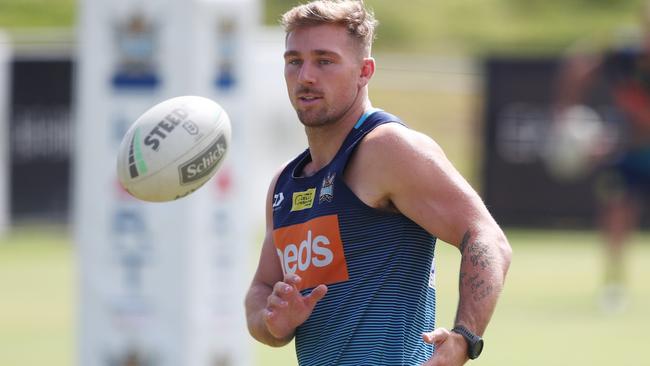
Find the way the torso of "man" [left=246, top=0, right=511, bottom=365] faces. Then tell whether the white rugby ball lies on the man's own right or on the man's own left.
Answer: on the man's own right

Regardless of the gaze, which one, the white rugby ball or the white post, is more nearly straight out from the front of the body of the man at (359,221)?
the white rugby ball

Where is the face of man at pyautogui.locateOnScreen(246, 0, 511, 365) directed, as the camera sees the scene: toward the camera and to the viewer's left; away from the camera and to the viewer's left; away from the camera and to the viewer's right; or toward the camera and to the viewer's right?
toward the camera and to the viewer's left

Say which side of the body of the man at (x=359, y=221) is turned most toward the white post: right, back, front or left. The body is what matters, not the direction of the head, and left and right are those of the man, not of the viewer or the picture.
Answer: right

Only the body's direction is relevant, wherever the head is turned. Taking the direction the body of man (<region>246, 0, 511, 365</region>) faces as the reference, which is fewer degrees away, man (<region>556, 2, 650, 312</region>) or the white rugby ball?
the white rugby ball

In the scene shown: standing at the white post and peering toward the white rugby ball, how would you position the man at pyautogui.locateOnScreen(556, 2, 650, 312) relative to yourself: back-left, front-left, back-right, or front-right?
back-left

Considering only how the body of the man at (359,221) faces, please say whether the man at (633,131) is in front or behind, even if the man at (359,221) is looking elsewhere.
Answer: behind

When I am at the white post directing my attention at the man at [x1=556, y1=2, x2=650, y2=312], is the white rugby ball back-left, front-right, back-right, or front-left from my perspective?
back-right
